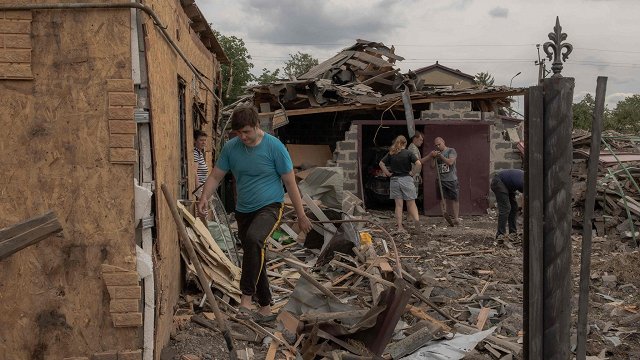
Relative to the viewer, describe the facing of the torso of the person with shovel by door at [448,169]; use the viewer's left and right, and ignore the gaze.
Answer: facing the viewer and to the left of the viewer

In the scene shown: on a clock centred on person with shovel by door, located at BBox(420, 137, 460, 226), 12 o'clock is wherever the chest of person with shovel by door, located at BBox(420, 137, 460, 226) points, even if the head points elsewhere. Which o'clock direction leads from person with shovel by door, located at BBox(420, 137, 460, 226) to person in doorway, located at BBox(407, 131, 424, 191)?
person in doorway, located at BBox(407, 131, 424, 191) is roughly at 3 o'clock from person with shovel by door, located at BBox(420, 137, 460, 226).

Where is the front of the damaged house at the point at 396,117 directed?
toward the camera

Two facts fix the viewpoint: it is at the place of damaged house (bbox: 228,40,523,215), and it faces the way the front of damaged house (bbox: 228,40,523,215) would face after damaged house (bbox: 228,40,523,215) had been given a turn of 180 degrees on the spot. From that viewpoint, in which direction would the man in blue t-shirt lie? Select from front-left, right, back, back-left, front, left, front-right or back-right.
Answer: back

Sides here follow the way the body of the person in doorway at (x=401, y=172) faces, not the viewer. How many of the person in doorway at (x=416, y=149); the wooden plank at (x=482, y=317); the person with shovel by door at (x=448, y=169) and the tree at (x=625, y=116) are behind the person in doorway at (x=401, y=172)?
1

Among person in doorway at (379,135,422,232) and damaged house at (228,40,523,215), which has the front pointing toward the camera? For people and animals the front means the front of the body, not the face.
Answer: the damaged house

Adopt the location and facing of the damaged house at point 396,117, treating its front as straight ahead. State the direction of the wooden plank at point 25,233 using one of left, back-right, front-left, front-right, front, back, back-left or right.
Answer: front

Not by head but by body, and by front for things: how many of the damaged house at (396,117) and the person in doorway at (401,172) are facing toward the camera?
1

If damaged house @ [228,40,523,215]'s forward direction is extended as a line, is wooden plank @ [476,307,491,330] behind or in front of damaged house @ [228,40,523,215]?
in front

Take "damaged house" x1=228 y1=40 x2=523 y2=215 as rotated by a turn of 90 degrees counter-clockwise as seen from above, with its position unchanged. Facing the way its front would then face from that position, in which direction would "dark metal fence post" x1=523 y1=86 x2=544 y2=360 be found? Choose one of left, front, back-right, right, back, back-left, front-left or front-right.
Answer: right

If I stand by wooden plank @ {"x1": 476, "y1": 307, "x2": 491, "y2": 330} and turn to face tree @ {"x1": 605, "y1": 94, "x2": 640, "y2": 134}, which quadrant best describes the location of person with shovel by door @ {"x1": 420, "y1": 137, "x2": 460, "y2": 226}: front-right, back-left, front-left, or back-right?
front-left

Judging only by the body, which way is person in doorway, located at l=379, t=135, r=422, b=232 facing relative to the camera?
away from the camera

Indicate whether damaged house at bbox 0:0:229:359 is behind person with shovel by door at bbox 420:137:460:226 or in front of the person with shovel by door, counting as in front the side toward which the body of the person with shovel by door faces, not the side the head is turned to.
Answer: in front

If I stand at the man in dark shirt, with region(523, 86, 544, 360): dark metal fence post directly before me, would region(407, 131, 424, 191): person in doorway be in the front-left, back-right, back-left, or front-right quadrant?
back-right

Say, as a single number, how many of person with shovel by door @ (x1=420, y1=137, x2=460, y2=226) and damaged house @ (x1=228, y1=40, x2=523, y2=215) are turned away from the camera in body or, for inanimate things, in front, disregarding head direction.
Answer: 0

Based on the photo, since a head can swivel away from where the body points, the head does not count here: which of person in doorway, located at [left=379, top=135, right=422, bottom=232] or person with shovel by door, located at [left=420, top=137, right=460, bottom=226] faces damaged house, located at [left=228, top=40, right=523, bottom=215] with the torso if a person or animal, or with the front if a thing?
person in doorway, located at [left=379, top=135, right=422, bottom=232]

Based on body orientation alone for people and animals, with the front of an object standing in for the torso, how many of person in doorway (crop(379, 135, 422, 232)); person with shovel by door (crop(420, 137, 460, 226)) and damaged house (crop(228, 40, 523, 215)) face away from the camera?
1
